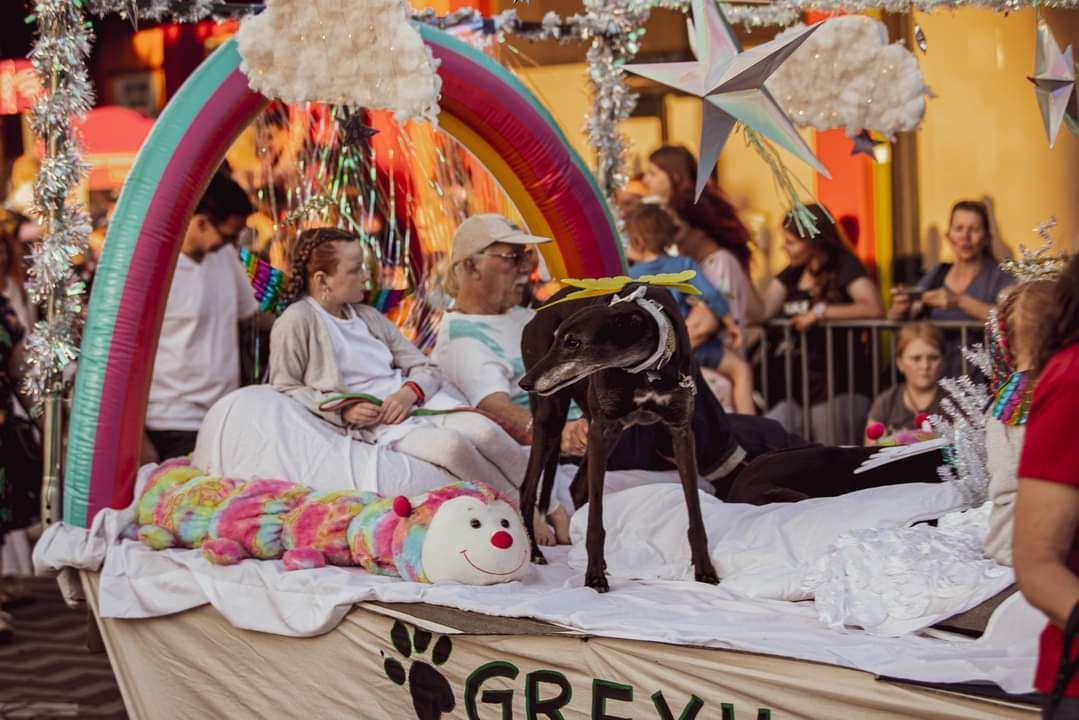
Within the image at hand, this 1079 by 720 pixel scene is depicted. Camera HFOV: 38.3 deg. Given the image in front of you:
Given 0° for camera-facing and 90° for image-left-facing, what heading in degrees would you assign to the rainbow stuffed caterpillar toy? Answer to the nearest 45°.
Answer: approximately 315°

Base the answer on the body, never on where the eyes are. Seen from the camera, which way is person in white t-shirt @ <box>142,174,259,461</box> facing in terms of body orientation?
to the viewer's right

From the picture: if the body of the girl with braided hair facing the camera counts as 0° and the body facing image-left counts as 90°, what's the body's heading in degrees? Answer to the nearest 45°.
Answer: approximately 315°

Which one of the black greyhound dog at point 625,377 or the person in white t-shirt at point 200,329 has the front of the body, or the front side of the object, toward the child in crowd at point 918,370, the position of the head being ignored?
the person in white t-shirt

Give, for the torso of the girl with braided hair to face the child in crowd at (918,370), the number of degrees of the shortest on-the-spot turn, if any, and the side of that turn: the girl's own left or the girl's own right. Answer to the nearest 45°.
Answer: approximately 90° to the girl's own left

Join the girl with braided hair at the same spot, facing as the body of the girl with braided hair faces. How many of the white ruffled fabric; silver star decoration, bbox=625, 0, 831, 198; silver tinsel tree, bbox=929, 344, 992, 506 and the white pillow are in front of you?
4

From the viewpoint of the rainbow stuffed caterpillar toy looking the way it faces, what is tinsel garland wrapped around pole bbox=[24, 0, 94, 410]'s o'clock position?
The tinsel garland wrapped around pole is roughly at 6 o'clock from the rainbow stuffed caterpillar toy.

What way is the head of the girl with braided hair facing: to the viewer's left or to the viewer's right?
to the viewer's right

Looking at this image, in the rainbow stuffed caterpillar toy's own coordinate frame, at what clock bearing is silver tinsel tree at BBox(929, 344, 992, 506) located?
The silver tinsel tree is roughly at 11 o'clock from the rainbow stuffed caterpillar toy.
